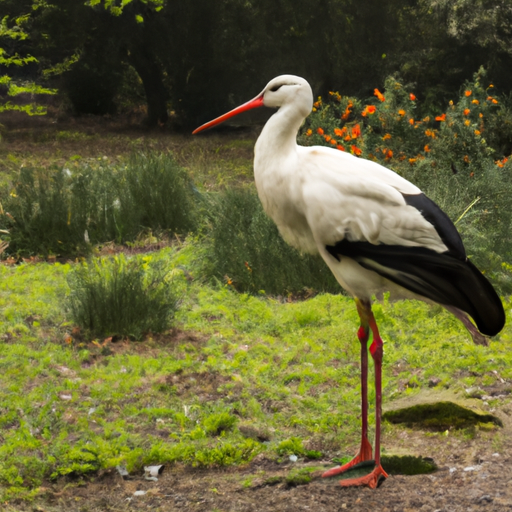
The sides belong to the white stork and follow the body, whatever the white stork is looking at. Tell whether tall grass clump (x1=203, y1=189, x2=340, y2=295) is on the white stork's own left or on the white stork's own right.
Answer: on the white stork's own right

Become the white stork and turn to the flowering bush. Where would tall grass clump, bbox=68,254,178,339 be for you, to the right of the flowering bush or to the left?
left

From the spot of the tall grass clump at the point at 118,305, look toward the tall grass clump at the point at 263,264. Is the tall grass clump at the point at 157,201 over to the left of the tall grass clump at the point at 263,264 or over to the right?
left

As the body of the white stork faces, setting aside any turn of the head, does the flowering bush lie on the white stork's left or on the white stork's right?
on the white stork's right

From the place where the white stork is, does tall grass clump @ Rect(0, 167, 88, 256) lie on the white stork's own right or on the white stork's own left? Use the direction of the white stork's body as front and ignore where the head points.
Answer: on the white stork's own right

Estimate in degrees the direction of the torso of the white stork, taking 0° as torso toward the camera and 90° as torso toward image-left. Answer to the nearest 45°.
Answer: approximately 90°
